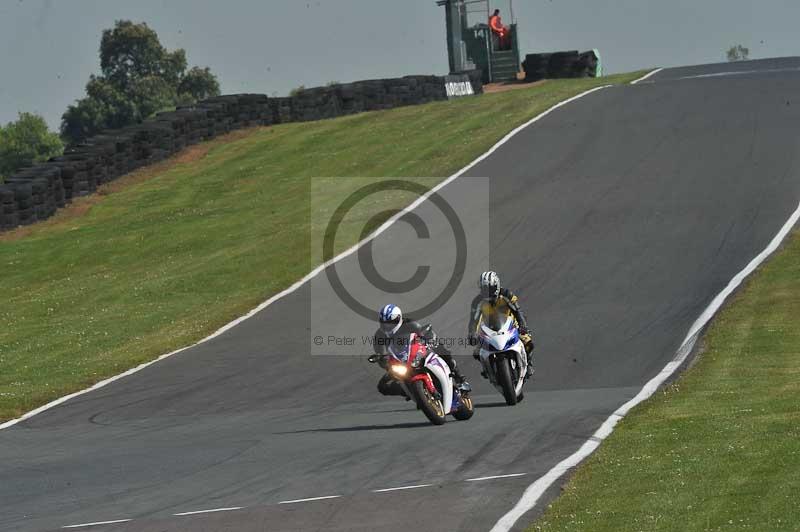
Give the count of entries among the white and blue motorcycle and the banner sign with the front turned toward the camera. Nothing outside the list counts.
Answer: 2

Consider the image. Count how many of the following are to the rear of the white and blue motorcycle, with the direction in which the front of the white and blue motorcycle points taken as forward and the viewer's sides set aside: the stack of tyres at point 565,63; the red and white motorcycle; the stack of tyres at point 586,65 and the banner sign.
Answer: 3

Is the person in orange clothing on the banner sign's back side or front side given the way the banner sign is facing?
on the back side

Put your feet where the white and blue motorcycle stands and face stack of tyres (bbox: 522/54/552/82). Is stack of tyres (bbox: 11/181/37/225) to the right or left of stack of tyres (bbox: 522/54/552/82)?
left

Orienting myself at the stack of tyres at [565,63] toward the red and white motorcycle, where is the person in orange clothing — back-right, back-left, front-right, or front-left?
back-right

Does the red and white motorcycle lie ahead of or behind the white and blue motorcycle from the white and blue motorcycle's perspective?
ahead

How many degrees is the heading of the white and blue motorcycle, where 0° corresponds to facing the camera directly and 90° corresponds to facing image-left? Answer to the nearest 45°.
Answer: approximately 0°

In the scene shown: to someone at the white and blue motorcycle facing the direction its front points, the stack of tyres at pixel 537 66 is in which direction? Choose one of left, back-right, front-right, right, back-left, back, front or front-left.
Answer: back

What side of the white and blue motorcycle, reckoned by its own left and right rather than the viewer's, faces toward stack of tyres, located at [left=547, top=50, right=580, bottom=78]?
back

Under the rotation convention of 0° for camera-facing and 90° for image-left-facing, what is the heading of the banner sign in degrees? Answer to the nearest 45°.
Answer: approximately 0°

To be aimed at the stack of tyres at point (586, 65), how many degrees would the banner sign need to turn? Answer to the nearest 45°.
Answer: approximately 135° to its left

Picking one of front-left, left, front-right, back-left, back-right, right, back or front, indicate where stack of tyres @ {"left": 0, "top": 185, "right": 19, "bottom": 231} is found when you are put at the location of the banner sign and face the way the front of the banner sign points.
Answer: front-right

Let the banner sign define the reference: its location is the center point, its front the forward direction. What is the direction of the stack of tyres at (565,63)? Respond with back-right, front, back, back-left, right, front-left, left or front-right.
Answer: back-left

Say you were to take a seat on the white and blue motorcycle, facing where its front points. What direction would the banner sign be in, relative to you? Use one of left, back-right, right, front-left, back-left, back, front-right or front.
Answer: back

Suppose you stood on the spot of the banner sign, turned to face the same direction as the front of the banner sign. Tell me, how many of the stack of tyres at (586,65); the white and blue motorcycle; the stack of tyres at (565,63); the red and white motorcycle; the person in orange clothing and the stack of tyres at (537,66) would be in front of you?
2

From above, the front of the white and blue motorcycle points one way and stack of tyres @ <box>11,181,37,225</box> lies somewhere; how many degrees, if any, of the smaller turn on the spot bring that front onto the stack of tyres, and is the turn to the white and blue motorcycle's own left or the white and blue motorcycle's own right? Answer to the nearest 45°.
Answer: approximately 135° to the white and blue motorcycle's own right
